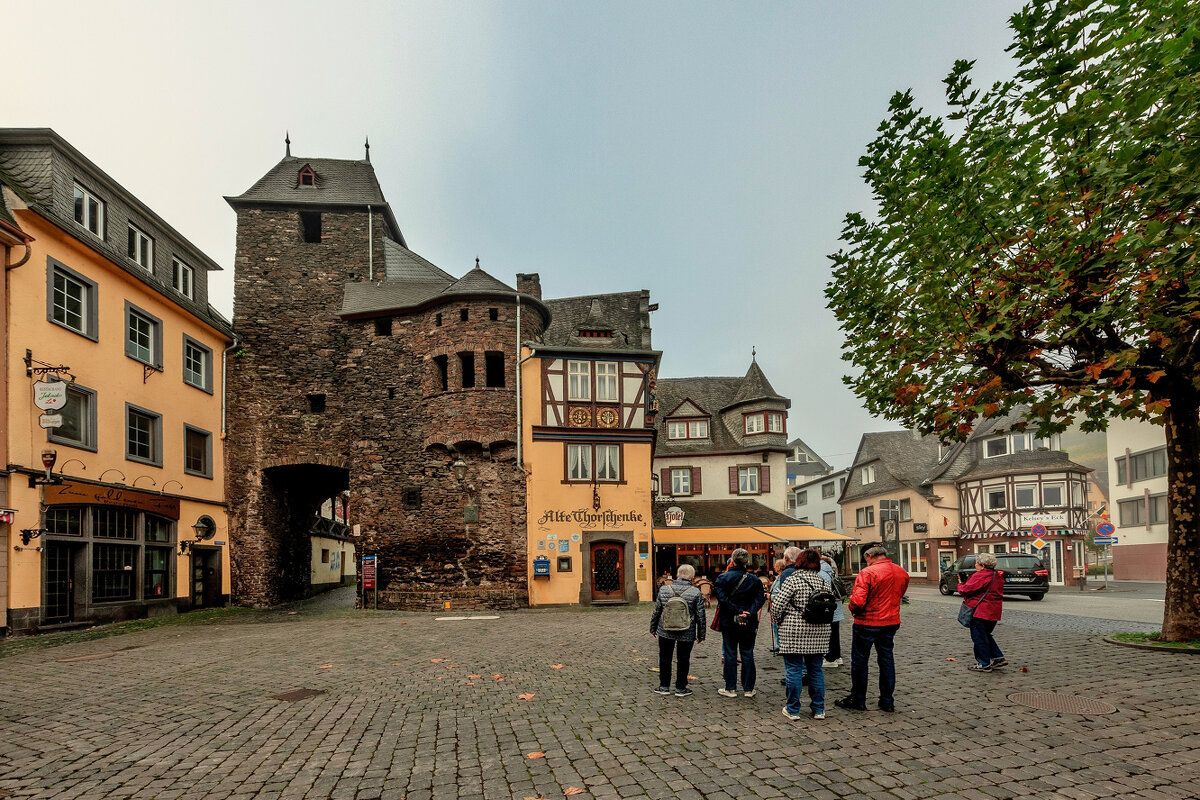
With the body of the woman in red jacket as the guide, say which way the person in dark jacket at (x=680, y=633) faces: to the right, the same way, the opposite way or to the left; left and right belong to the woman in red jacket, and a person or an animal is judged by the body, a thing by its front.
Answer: to the right

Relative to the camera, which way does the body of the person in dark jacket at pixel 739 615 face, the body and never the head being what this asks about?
away from the camera

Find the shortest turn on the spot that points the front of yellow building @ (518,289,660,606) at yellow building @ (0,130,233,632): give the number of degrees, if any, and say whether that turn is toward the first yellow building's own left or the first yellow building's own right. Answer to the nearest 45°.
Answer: approximately 45° to the first yellow building's own right

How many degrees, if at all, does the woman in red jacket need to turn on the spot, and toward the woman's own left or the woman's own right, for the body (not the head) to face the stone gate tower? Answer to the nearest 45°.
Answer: approximately 45° to the woman's own right

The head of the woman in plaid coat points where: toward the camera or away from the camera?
away from the camera

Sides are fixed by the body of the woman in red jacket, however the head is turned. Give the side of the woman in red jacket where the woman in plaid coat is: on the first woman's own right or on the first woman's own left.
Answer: on the first woman's own left

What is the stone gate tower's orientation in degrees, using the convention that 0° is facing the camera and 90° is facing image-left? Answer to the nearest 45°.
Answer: approximately 0°

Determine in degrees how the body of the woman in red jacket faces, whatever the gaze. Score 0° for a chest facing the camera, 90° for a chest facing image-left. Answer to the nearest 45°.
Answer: approximately 90°
